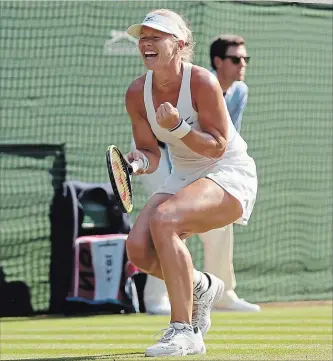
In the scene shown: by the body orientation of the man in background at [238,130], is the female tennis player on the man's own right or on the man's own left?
on the man's own right

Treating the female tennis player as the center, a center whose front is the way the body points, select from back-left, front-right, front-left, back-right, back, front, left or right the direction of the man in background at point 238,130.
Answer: back-right

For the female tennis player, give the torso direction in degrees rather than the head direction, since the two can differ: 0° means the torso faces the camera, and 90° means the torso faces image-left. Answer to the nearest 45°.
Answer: approximately 45°
